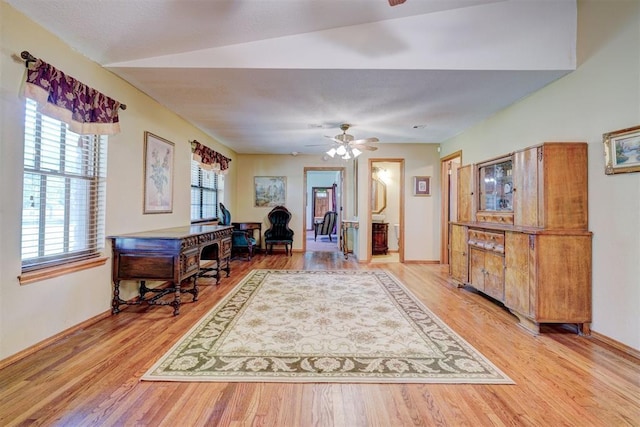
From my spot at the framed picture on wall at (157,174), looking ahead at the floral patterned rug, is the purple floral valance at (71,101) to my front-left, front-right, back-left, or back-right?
front-right

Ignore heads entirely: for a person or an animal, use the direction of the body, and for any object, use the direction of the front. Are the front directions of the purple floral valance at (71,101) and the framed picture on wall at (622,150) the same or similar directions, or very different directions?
very different directions

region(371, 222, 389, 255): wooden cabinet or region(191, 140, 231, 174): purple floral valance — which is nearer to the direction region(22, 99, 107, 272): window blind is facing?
the wooden cabinet

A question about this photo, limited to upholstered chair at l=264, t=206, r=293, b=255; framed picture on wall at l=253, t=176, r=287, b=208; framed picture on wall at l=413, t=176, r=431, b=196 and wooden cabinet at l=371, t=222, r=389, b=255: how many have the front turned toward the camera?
4

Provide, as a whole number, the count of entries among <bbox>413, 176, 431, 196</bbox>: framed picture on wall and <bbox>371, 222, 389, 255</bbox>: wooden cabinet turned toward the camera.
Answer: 2

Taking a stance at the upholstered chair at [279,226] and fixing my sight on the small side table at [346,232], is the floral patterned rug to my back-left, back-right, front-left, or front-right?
front-right

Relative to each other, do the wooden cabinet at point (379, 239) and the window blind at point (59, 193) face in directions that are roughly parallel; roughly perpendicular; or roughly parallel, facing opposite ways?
roughly perpendicular

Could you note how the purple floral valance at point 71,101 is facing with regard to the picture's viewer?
facing the viewer and to the right of the viewer

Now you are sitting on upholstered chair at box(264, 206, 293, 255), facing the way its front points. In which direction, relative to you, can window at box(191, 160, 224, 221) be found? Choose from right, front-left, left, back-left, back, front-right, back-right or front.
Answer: front-right

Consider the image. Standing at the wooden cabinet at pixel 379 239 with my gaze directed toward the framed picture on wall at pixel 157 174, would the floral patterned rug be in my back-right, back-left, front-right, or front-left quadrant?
front-left

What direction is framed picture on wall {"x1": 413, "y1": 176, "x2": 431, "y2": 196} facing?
toward the camera

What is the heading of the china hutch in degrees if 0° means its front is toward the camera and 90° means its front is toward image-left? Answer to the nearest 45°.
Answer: approximately 45°

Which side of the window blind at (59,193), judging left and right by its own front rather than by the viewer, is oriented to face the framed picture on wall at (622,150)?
front

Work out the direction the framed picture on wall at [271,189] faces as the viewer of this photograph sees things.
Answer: facing the viewer

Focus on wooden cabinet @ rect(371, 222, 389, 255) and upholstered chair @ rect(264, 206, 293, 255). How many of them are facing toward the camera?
2

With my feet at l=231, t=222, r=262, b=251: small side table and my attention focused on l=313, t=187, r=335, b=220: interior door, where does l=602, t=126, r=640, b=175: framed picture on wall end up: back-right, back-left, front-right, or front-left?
back-right

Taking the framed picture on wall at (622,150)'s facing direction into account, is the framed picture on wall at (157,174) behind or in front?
in front

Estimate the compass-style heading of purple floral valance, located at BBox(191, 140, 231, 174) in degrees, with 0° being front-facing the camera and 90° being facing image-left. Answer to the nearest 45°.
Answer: approximately 315°
